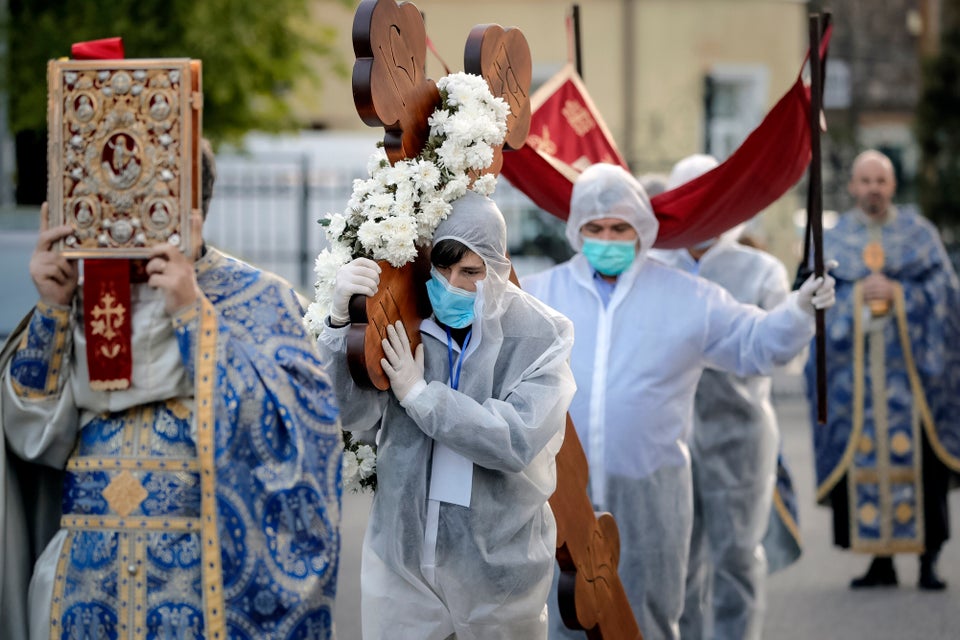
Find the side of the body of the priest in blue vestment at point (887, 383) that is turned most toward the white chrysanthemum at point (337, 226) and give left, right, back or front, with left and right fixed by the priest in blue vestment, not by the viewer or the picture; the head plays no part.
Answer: front

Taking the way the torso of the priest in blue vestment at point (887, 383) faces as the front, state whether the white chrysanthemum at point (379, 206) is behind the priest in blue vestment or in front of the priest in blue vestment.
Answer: in front

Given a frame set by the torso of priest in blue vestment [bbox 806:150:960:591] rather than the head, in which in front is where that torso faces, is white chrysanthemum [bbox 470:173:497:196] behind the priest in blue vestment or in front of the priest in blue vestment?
in front

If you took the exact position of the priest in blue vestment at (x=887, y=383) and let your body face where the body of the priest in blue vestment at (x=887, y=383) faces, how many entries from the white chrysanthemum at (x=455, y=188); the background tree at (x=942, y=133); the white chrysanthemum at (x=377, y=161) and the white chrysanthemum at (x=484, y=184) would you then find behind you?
1

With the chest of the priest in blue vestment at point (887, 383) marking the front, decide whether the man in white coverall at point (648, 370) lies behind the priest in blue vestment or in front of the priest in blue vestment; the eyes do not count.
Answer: in front

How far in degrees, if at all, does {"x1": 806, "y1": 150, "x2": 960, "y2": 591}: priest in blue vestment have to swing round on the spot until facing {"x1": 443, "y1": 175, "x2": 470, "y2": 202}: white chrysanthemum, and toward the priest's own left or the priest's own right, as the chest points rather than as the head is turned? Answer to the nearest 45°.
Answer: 0° — they already face it

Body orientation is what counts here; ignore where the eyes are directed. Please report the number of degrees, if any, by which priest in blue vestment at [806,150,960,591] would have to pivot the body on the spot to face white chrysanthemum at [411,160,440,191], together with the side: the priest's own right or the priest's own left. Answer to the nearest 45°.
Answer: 0° — they already face it

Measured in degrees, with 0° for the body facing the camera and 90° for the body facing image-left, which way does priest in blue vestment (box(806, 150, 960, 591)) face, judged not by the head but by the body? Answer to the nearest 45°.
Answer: approximately 0°

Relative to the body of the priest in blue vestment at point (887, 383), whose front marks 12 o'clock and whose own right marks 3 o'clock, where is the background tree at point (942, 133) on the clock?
The background tree is roughly at 6 o'clock from the priest in blue vestment.

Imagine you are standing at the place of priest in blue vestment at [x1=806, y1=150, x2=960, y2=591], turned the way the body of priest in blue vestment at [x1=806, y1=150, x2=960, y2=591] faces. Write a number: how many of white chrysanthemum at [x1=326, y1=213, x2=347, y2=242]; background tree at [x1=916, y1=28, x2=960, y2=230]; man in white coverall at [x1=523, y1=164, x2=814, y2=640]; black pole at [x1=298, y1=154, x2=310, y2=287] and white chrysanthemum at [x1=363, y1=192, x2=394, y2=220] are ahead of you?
3

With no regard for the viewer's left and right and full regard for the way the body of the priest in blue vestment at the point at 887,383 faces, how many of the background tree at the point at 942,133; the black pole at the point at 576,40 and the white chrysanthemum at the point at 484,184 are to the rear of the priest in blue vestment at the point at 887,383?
1
